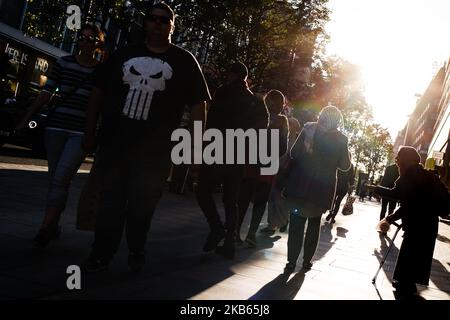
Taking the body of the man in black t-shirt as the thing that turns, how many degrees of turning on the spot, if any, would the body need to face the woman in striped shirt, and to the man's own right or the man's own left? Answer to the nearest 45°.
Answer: approximately 135° to the man's own right

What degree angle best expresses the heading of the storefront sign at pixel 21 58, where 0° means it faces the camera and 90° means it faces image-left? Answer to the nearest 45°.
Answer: approximately 315°

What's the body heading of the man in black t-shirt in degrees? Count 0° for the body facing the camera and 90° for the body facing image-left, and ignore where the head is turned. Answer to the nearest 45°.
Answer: approximately 0°

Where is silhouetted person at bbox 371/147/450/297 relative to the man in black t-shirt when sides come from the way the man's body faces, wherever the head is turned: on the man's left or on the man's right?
on the man's left

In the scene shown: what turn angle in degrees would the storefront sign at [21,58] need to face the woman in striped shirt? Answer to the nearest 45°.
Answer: approximately 45° to its right
